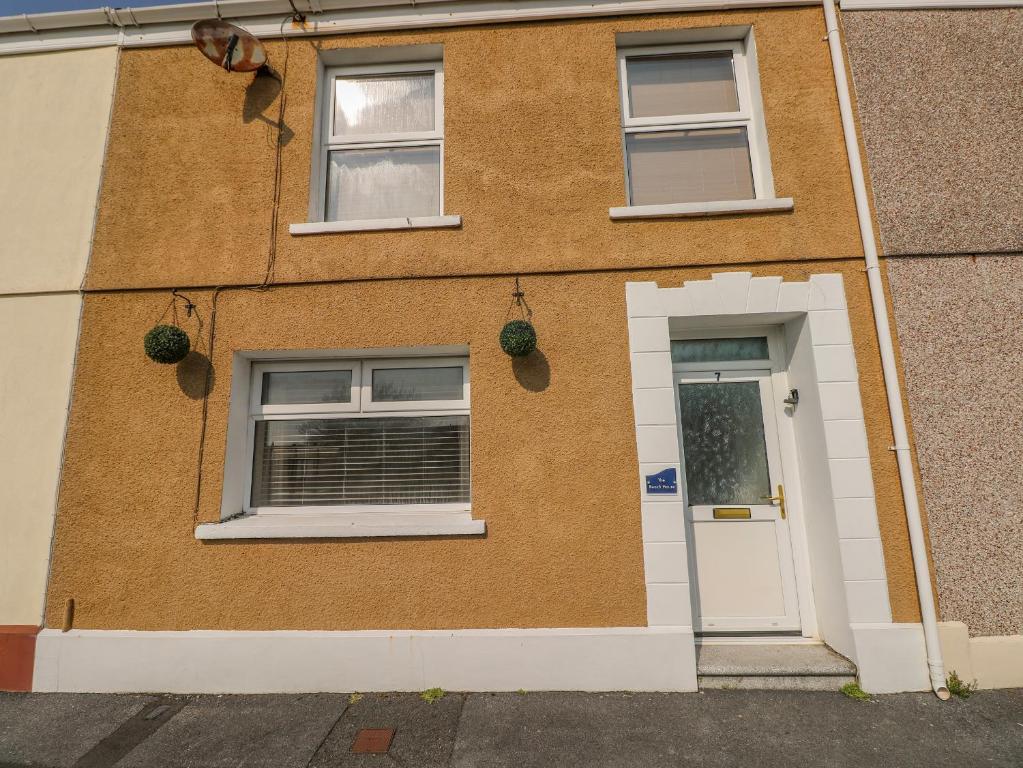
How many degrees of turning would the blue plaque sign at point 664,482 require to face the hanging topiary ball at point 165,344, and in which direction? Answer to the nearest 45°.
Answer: approximately 90° to its right

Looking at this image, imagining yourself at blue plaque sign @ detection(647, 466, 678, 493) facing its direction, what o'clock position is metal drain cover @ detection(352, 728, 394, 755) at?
The metal drain cover is roughly at 2 o'clock from the blue plaque sign.

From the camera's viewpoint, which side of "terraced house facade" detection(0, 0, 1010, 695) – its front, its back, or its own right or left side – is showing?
front

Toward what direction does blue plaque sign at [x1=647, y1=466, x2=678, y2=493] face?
toward the camera
